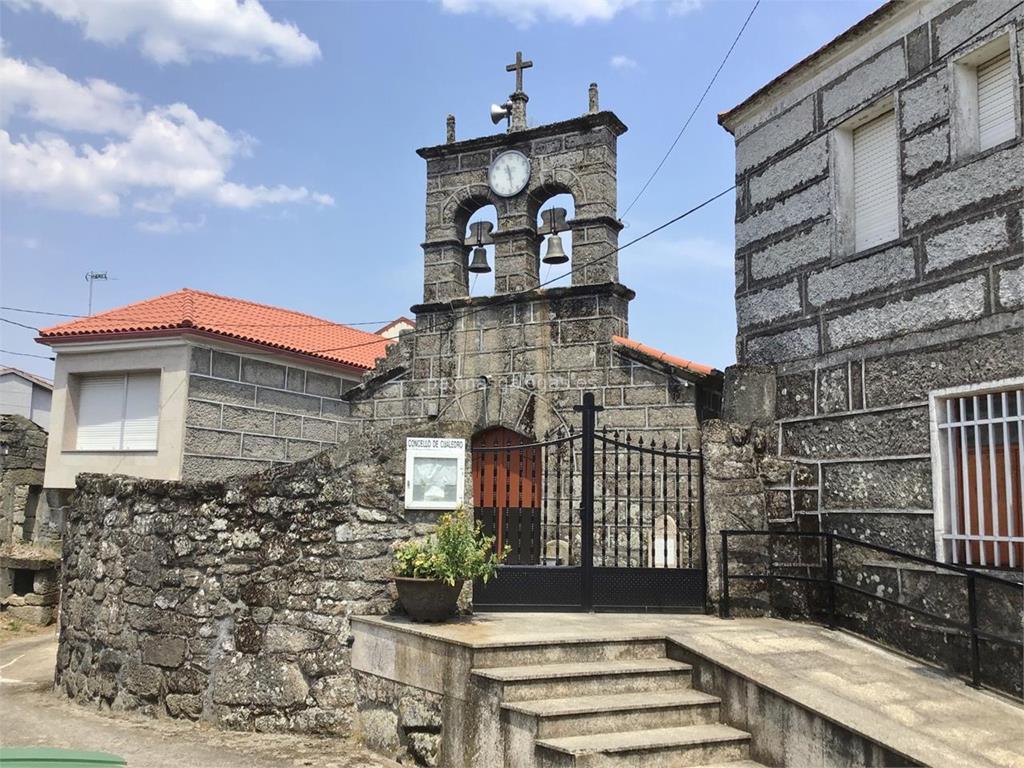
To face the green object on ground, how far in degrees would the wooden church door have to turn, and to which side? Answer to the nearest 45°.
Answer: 0° — it already faces it

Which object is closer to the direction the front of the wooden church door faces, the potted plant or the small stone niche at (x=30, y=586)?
the potted plant

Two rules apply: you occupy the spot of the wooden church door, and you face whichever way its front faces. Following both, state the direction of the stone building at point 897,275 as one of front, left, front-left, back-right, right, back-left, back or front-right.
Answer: front-left

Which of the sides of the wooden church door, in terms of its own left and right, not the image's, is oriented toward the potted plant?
front

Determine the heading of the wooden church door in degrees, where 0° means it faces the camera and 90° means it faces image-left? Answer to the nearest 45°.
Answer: approximately 0°

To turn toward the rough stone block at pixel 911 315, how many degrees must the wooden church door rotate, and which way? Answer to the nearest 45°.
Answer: approximately 45° to its left

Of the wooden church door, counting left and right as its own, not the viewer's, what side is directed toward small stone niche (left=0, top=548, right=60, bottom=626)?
right
